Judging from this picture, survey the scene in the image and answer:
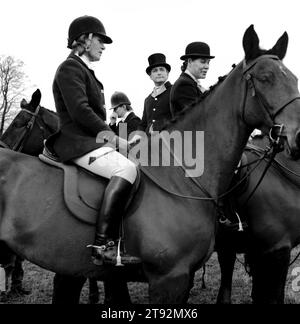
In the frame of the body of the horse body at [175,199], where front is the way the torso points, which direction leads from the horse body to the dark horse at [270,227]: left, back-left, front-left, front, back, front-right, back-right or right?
front-left

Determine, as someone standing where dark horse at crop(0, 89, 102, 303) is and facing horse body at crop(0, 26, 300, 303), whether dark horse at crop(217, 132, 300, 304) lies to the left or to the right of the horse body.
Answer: left

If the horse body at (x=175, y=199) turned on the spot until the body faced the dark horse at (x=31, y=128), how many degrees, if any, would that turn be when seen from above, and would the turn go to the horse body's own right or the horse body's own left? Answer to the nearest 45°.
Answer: approximately 135° to the horse body's own left

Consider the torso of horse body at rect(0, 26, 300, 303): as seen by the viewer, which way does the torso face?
to the viewer's right
